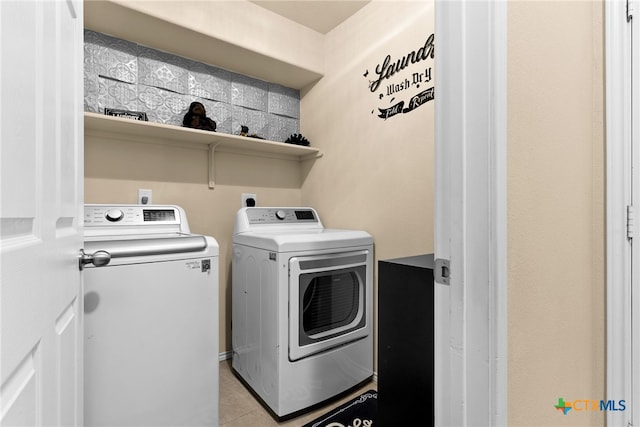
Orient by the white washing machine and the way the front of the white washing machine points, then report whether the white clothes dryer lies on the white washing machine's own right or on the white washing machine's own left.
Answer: on the white washing machine's own left

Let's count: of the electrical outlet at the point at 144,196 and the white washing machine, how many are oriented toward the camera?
2

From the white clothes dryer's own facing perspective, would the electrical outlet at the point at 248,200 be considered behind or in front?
behind

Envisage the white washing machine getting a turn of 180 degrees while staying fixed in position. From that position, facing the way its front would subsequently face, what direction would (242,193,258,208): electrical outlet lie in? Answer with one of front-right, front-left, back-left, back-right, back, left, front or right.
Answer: front-right

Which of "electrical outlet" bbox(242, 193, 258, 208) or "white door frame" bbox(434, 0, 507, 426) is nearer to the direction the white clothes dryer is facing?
the white door frame

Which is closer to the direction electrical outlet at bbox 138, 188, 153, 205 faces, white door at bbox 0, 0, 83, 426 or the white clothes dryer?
the white door

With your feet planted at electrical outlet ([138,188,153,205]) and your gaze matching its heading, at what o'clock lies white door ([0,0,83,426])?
The white door is roughly at 12 o'clock from the electrical outlet.

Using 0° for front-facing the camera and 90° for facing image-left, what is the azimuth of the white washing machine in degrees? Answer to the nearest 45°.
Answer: approximately 0°

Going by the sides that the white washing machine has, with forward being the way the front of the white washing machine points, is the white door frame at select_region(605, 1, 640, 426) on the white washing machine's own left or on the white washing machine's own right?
on the white washing machine's own left

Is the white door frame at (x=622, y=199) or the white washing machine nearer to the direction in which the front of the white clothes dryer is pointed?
the white door frame

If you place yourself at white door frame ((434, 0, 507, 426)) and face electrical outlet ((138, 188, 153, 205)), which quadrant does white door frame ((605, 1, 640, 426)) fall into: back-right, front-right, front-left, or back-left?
back-right

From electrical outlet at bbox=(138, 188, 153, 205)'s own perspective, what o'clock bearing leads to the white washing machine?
The white washing machine is roughly at 12 o'clock from the electrical outlet.

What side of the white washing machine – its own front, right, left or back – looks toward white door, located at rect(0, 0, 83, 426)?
front

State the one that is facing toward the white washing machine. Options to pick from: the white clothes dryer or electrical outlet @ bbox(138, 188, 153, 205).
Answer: the electrical outlet
